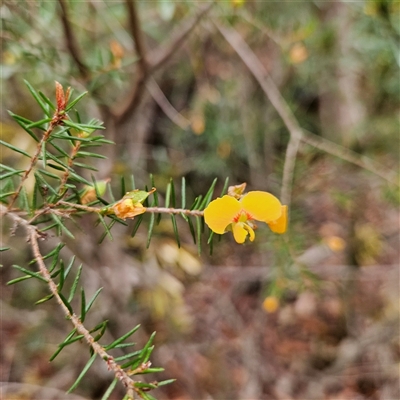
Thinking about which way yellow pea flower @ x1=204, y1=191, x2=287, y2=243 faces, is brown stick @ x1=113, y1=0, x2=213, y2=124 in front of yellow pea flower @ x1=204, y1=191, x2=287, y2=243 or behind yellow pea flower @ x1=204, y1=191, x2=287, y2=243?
behind

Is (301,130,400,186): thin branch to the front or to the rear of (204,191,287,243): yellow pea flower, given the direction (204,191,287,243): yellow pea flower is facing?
to the rear

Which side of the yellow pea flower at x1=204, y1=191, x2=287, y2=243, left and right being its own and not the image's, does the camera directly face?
front
